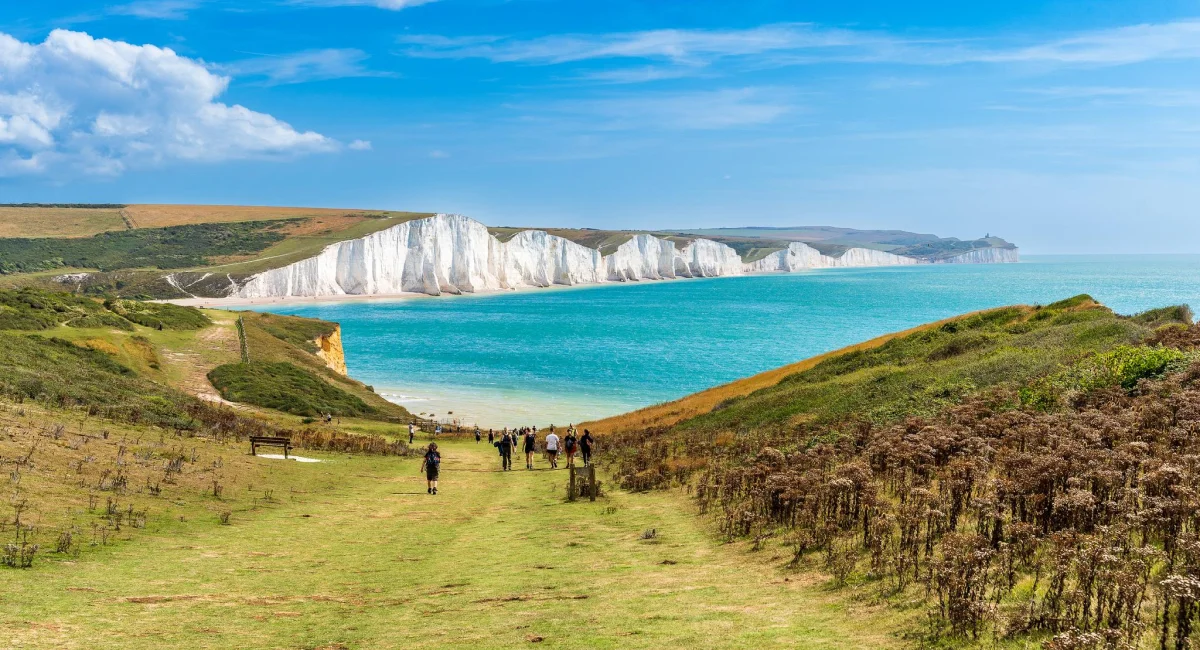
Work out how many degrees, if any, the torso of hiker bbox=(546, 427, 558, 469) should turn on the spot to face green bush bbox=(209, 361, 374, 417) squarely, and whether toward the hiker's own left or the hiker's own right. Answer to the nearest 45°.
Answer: approximately 45° to the hiker's own left

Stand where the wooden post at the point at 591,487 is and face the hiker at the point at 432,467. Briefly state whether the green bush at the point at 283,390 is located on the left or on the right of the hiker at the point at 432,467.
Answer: right

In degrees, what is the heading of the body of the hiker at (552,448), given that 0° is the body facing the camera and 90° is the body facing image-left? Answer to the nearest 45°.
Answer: approximately 180°

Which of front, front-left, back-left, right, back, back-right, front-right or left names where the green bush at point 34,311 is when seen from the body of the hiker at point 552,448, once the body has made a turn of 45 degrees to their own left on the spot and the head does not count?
front

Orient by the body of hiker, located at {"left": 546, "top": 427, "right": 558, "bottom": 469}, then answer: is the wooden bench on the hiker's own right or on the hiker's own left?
on the hiker's own left

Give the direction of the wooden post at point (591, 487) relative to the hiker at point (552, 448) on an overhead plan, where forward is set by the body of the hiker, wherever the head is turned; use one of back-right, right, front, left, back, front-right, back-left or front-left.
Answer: back
